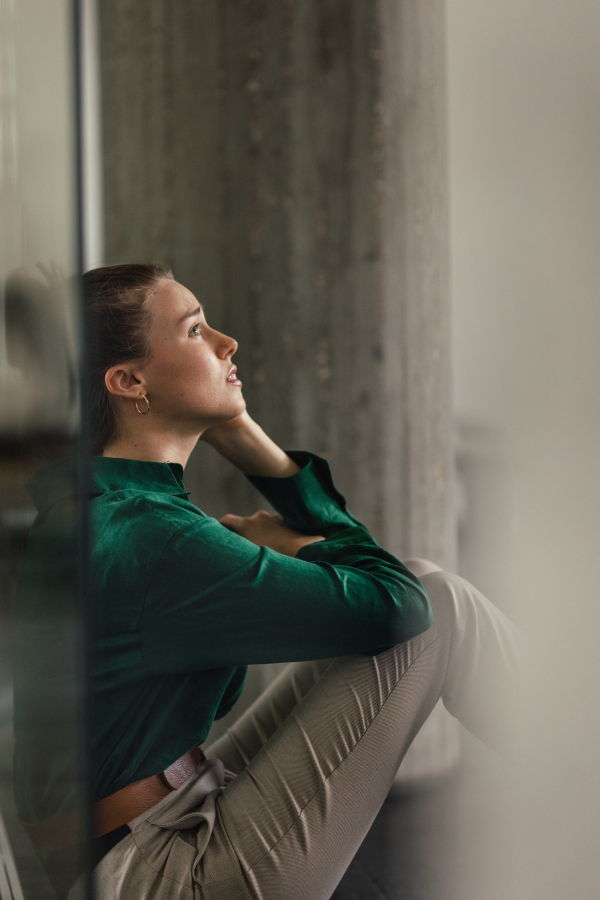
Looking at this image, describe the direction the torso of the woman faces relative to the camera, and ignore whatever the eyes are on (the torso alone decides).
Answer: to the viewer's right

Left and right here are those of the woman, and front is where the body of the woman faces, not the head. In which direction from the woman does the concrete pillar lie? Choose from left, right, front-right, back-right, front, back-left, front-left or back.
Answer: left

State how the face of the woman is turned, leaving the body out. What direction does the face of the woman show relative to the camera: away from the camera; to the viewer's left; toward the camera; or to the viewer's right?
to the viewer's right
